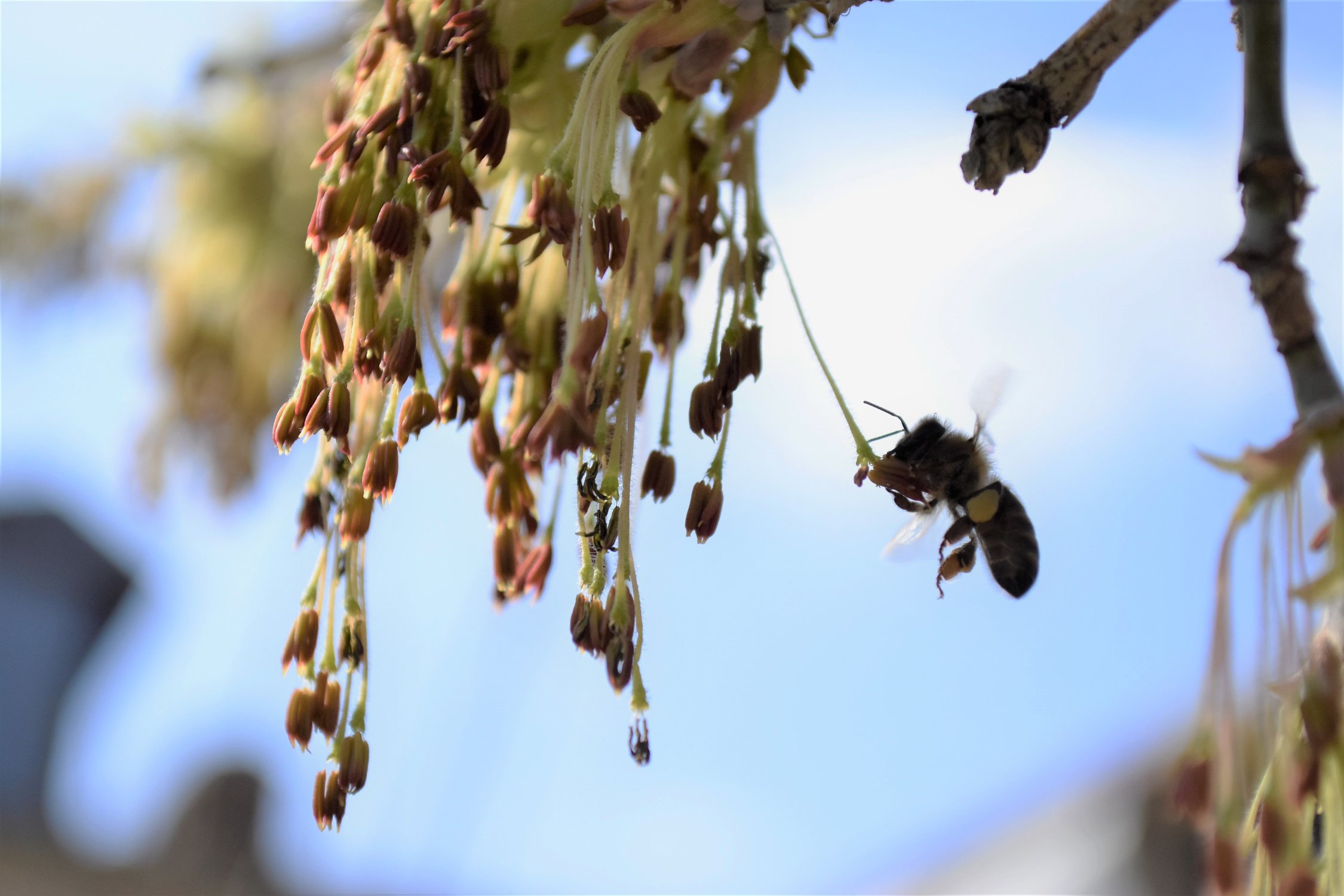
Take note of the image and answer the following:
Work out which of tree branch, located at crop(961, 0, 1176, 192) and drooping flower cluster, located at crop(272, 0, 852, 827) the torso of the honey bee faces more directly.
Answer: the drooping flower cluster

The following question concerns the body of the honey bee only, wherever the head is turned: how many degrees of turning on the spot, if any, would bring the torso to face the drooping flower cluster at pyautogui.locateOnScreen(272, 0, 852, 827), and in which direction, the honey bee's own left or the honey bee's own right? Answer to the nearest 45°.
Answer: approximately 45° to the honey bee's own left

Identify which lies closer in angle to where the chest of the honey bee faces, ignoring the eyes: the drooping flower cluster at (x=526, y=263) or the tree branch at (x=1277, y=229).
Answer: the drooping flower cluster

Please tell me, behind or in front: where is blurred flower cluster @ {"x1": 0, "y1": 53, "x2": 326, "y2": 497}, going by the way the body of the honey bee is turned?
in front

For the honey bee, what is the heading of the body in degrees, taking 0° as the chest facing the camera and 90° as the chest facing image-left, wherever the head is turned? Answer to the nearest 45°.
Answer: approximately 90°
